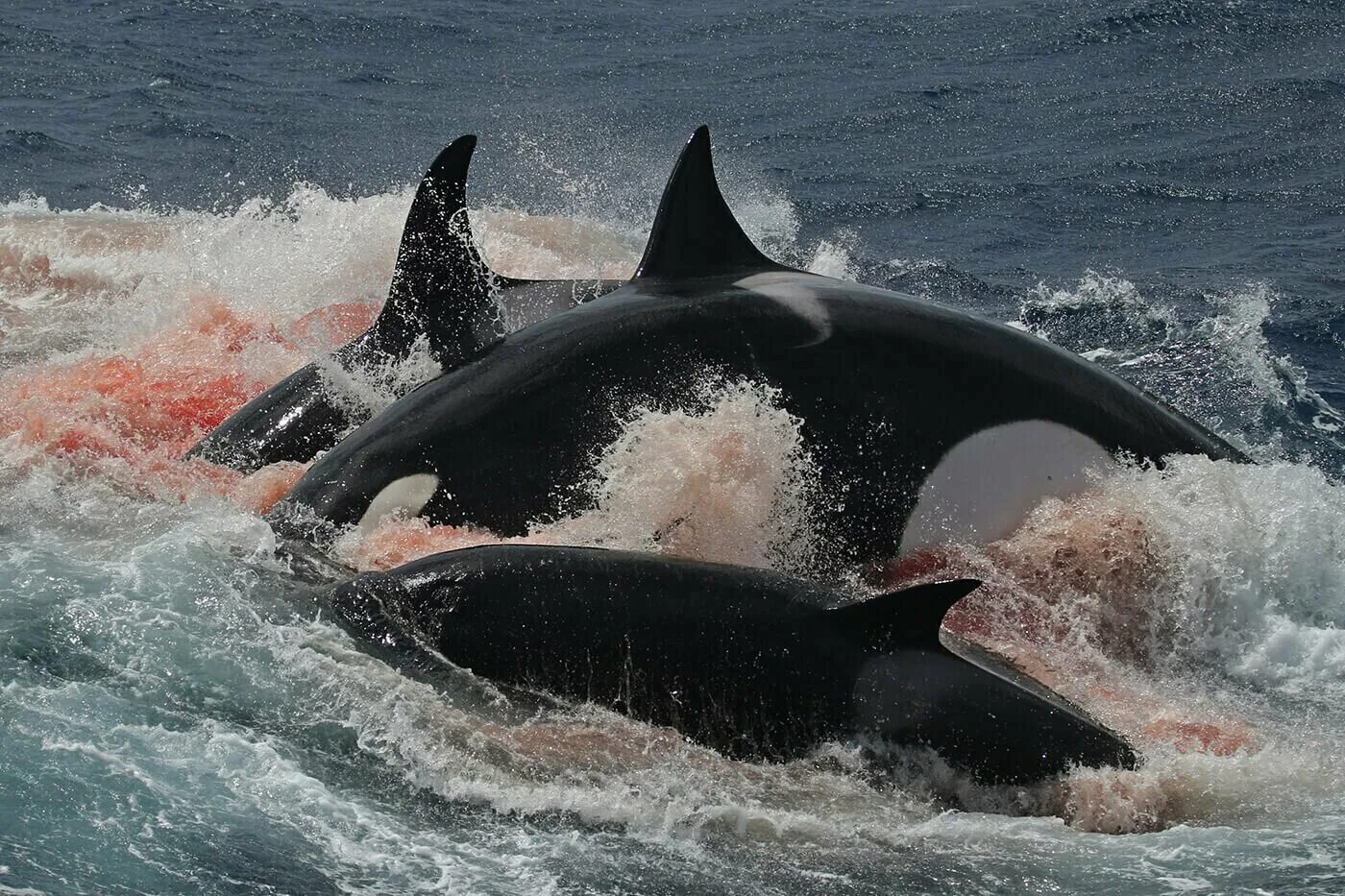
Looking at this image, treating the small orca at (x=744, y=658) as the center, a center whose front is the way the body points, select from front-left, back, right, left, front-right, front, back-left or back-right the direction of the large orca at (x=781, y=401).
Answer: right

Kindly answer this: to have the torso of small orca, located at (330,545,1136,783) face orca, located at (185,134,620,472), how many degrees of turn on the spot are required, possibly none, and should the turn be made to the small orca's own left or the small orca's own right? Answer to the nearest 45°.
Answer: approximately 45° to the small orca's own right

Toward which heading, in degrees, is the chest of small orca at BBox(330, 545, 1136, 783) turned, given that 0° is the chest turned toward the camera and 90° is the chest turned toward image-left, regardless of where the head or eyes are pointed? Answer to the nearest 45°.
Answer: approximately 90°

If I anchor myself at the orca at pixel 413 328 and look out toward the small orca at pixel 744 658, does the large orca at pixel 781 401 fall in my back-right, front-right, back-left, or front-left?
front-left

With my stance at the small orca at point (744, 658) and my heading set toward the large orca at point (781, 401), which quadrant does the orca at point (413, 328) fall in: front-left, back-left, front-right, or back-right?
front-left

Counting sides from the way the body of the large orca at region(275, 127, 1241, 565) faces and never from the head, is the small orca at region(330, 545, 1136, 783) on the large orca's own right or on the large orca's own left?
on the large orca's own left

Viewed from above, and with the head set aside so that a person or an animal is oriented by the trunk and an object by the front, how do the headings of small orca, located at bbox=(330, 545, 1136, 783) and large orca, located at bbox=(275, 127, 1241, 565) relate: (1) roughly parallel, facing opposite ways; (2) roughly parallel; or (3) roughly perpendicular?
roughly parallel

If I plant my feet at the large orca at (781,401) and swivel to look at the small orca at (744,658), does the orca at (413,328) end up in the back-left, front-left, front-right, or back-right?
back-right

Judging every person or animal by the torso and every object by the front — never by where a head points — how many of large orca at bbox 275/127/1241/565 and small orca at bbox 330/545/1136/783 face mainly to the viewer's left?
2

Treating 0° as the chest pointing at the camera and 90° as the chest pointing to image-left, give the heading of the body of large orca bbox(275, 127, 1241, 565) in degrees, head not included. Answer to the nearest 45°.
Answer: approximately 90°

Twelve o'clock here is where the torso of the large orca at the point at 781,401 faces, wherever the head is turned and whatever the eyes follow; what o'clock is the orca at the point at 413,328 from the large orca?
The orca is roughly at 1 o'clock from the large orca.

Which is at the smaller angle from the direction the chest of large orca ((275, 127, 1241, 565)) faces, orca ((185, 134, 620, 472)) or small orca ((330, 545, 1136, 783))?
the orca
